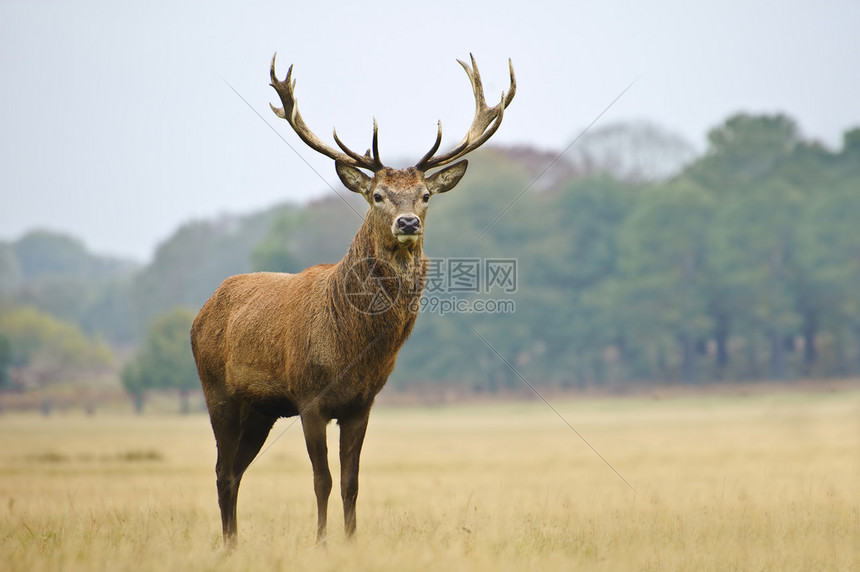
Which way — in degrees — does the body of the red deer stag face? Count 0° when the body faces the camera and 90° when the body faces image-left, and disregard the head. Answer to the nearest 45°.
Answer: approximately 315°
